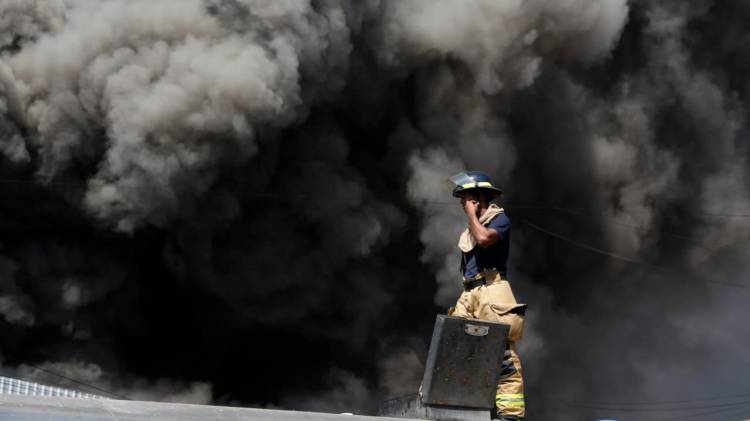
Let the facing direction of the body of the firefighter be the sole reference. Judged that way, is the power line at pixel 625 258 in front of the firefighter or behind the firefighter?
behind

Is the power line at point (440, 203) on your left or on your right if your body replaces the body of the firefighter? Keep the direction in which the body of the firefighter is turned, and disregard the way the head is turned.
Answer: on your right

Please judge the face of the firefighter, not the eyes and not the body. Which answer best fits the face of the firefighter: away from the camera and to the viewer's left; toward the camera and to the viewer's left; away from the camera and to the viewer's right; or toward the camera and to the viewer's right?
toward the camera and to the viewer's left

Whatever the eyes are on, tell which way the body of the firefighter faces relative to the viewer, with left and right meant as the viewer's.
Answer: facing the viewer and to the left of the viewer
